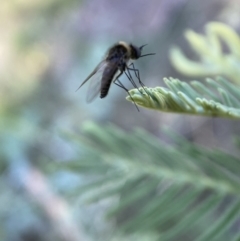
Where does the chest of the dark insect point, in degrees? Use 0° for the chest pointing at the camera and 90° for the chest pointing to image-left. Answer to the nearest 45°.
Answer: approximately 270°
